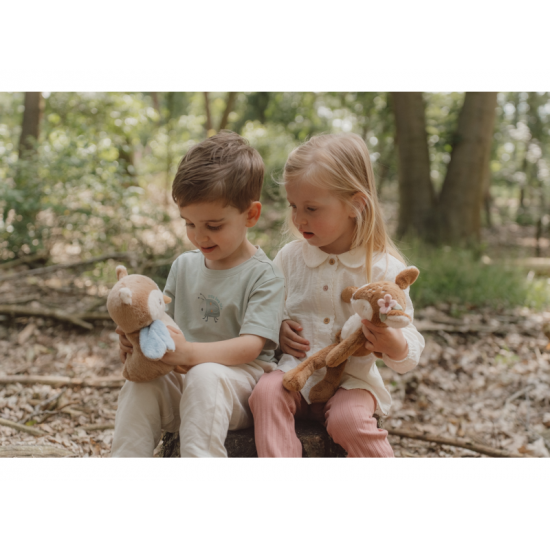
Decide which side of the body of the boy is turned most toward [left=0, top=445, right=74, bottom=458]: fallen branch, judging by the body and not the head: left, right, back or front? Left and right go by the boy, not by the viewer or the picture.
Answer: right

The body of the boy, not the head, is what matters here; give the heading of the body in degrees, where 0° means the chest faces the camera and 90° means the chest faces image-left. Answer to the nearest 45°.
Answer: approximately 45°

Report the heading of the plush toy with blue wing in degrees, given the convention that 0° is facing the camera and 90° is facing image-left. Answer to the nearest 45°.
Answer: approximately 270°

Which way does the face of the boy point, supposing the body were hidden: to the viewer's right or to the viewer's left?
to the viewer's left

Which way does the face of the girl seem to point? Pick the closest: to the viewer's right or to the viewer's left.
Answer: to the viewer's left

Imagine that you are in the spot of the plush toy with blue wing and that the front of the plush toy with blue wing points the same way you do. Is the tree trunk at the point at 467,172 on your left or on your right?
on your left

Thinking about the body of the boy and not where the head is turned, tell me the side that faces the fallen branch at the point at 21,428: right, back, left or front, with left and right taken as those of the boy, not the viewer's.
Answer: right
